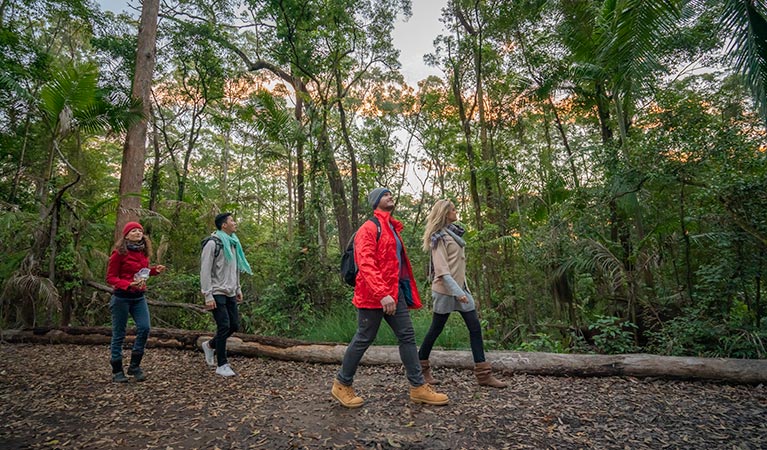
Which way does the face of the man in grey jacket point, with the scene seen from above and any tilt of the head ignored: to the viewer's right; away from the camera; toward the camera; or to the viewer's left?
to the viewer's right

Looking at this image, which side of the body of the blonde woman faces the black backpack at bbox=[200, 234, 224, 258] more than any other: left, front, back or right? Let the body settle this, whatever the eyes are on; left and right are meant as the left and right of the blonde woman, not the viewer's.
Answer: back

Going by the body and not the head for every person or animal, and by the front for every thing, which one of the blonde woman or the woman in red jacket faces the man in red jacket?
the woman in red jacket

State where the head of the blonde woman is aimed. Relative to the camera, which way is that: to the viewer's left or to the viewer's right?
to the viewer's right

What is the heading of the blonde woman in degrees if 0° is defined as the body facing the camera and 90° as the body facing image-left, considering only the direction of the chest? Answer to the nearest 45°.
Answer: approximately 270°

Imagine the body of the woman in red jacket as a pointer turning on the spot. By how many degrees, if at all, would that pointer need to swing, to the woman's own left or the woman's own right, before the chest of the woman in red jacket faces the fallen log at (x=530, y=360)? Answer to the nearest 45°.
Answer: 0° — they already face it

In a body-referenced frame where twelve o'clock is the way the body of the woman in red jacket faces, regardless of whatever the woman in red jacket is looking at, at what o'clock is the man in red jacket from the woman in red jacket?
The man in red jacket is roughly at 12 o'clock from the woman in red jacket.

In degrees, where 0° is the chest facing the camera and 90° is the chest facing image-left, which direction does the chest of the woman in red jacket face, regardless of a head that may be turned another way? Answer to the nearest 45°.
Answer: approximately 315°

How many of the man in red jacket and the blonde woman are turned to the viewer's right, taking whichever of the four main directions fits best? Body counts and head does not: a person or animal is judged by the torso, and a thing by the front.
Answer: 2

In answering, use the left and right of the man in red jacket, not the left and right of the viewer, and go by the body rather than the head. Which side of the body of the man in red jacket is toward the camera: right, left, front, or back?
right
